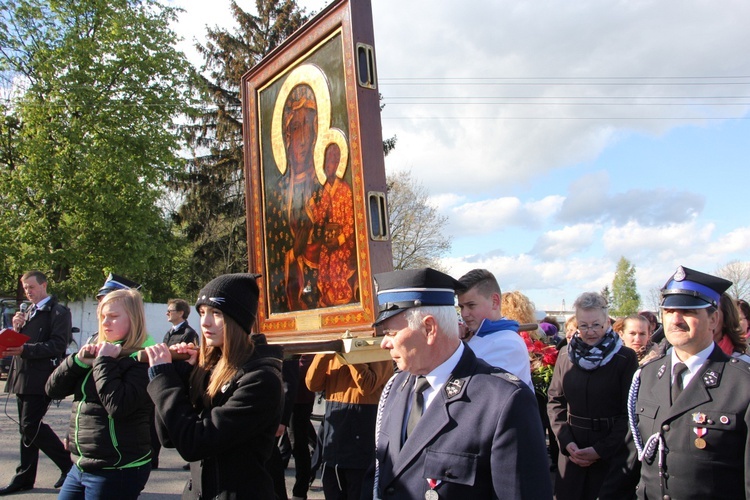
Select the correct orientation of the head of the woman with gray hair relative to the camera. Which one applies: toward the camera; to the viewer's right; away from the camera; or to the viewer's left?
toward the camera

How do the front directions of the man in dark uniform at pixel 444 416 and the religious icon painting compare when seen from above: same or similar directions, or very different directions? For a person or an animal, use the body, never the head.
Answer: same or similar directions

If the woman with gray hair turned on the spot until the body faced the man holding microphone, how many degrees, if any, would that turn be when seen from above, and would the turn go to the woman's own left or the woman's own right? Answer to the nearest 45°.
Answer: approximately 90° to the woman's own right

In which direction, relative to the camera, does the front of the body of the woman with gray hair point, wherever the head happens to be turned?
toward the camera

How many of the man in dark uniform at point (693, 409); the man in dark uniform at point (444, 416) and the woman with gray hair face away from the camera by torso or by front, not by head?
0

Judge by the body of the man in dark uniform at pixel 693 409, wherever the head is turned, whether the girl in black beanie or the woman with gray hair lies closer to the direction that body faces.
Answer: the girl in black beanie

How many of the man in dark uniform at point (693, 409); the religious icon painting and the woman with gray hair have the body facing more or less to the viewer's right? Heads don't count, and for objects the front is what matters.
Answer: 0

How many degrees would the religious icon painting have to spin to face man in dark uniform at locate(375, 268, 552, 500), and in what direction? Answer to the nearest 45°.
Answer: approximately 45° to its left

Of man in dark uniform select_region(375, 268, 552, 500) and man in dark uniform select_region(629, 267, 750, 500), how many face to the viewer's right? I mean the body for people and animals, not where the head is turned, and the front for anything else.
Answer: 0

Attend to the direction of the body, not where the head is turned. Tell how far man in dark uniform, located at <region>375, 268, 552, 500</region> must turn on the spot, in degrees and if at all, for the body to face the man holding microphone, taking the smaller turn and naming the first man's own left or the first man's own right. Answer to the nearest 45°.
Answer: approximately 90° to the first man's own right

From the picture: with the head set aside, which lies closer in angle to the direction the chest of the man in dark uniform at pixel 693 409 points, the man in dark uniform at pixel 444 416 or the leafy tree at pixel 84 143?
the man in dark uniform

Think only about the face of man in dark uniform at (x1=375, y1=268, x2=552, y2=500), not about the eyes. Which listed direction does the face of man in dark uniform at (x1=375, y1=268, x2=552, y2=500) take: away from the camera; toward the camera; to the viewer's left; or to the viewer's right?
to the viewer's left

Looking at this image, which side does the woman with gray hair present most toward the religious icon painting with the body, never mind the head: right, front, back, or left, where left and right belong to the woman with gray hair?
right

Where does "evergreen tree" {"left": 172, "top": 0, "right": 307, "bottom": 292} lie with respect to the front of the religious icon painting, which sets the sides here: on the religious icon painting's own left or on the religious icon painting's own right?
on the religious icon painting's own right

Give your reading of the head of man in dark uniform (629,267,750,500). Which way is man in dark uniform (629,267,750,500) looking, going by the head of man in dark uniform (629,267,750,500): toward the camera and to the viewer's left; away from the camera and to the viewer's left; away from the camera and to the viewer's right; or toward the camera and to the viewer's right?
toward the camera and to the viewer's left

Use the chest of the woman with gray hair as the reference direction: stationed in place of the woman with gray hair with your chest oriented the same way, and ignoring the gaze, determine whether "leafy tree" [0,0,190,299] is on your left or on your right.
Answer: on your right

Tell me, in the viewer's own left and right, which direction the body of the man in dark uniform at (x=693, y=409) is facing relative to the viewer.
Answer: facing the viewer and to the left of the viewer
